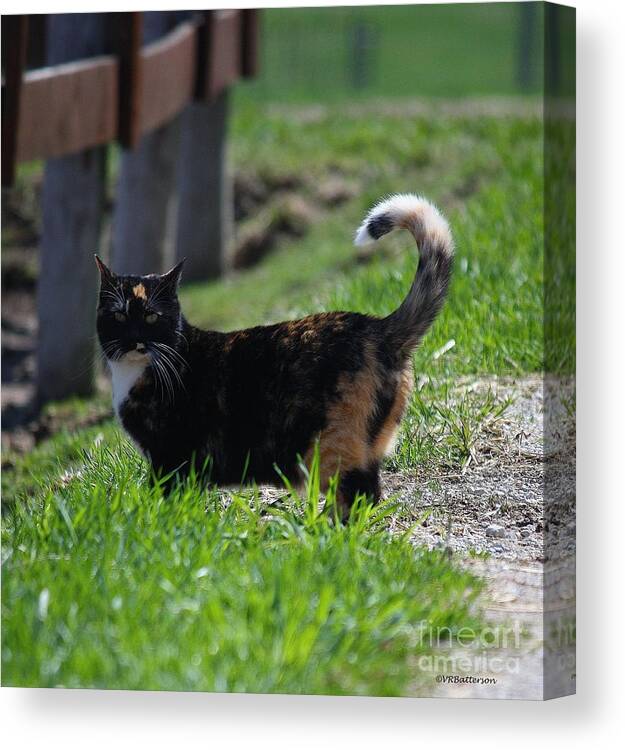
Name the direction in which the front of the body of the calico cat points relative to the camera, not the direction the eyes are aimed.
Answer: to the viewer's left

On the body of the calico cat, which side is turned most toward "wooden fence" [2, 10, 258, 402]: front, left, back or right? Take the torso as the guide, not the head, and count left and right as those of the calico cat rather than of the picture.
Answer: right
